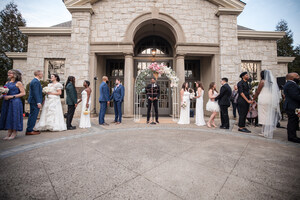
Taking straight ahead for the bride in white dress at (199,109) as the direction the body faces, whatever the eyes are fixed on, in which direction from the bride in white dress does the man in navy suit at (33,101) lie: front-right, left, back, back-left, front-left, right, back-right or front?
front-left

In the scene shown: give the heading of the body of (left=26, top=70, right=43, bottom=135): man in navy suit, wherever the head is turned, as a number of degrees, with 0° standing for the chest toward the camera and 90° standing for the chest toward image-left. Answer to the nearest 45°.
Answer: approximately 270°

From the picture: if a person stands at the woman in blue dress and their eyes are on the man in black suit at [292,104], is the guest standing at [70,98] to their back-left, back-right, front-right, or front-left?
front-left

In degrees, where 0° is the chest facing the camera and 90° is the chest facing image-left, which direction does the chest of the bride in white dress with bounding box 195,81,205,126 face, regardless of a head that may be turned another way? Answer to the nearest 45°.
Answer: approximately 90°

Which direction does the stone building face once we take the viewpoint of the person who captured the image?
facing the viewer

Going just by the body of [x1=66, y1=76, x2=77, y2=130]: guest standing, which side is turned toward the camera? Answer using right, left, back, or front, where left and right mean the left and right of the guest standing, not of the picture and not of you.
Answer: right

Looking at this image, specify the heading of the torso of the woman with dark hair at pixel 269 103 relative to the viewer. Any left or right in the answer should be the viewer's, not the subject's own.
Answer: facing away from the viewer and to the left of the viewer

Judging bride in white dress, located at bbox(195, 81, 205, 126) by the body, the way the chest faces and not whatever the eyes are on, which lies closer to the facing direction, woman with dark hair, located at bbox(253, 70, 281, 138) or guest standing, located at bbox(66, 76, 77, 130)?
the guest standing

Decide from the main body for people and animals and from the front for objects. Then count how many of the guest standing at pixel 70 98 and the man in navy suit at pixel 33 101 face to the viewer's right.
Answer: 2
